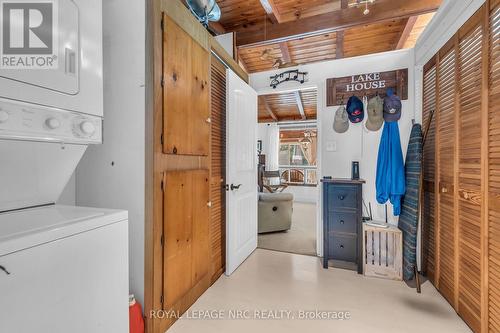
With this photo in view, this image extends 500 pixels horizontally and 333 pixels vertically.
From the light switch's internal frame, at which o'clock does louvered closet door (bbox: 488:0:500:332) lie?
The louvered closet door is roughly at 11 o'clock from the light switch.

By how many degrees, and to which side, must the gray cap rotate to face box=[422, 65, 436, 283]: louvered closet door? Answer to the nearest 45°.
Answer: approximately 90° to its left

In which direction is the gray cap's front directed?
toward the camera

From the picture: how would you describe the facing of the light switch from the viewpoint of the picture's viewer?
facing the viewer

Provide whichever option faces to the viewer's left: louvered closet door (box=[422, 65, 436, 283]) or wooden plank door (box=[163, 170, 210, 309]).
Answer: the louvered closet door

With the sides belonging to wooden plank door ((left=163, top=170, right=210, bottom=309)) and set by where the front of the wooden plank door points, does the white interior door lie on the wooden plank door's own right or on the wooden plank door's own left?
on the wooden plank door's own left

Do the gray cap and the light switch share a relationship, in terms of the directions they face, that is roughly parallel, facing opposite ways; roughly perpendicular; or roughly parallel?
roughly parallel

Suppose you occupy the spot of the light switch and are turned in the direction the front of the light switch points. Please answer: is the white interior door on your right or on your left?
on your right

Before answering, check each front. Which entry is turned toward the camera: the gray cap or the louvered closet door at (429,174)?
the gray cap

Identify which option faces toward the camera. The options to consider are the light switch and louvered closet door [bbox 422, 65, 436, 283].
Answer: the light switch

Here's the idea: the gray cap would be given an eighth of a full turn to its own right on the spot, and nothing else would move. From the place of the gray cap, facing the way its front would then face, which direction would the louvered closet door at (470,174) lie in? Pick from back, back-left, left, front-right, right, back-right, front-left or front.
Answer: left

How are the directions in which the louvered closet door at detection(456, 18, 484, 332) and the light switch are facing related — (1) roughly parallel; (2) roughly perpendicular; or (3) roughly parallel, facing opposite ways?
roughly perpendicular

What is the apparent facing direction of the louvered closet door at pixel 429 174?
to the viewer's left

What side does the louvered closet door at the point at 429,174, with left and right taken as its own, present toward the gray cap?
front

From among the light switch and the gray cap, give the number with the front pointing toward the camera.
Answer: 2

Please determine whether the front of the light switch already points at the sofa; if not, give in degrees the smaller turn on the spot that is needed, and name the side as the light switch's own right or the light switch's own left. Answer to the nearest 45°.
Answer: approximately 135° to the light switch's own right
